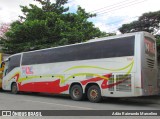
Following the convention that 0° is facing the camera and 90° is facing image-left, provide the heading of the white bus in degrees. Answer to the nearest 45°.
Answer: approximately 135°

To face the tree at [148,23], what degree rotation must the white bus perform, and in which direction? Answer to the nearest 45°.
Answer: approximately 90° to its right

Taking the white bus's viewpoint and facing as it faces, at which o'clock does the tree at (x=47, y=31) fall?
The tree is roughly at 1 o'clock from the white bus.

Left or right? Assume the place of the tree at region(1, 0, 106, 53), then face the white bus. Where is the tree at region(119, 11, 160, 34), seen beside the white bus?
left
